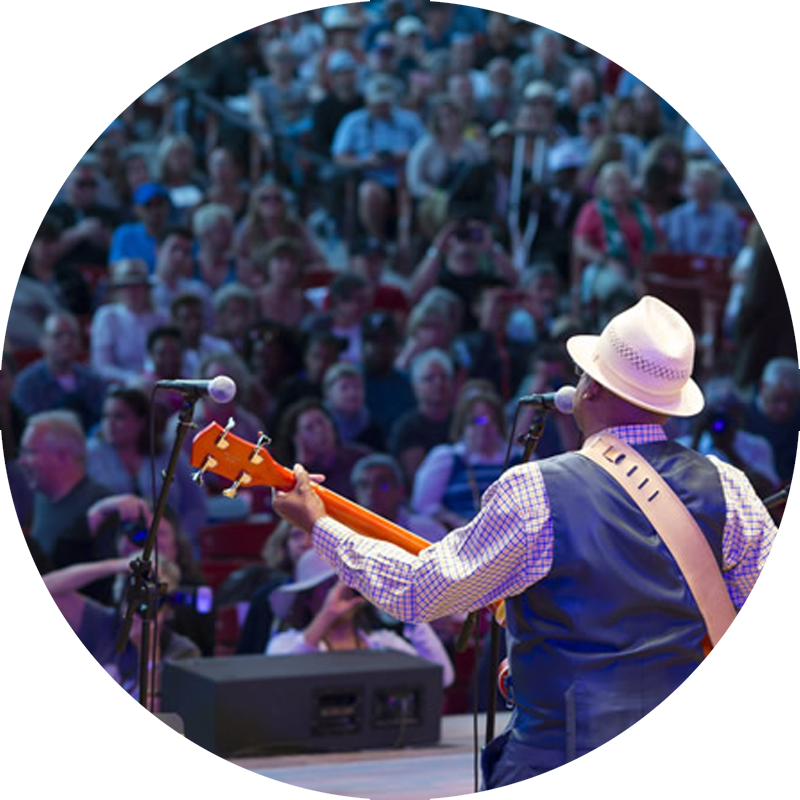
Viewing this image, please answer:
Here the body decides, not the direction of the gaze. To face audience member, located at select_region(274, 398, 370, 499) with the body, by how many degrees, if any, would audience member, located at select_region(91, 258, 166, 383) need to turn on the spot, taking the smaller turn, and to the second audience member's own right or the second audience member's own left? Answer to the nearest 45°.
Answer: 0° — they already face them

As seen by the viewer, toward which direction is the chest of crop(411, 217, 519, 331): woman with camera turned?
toward the camera

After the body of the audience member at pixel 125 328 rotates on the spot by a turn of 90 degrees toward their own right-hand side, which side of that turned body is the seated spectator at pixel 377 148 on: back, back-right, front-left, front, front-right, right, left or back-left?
back

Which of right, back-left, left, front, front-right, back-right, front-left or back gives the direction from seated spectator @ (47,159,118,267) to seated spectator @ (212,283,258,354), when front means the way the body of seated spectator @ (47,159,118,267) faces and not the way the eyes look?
front-left

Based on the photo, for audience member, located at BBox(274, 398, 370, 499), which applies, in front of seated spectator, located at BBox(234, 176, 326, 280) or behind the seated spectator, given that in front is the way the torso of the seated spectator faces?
in front

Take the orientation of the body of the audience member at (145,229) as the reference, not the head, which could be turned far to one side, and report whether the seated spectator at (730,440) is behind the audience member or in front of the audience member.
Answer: in front

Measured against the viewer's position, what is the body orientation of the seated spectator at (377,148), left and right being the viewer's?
facing the viewer

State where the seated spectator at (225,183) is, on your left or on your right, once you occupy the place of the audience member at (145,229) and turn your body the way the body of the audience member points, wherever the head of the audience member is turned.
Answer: on your left

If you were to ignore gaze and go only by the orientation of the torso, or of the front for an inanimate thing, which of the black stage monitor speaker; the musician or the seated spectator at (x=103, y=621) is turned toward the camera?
the seated spectator

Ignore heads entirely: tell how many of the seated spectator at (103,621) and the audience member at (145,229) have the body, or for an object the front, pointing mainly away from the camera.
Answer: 0

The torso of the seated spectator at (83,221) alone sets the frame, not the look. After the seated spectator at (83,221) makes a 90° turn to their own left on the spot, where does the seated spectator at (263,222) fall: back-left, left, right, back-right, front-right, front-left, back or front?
front

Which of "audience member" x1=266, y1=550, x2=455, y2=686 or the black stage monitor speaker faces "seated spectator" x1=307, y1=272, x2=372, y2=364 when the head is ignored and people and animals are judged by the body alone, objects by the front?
the black stage monitor speaker
